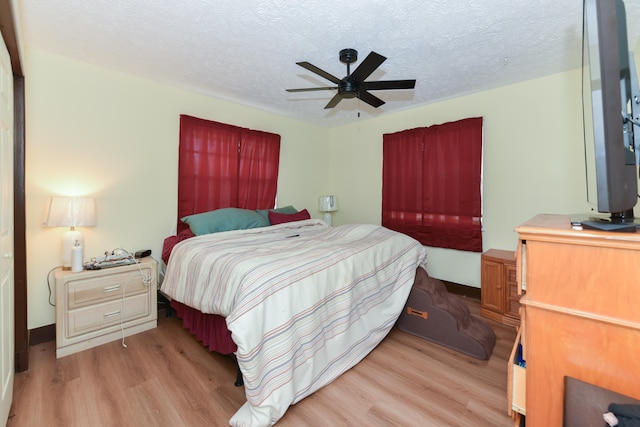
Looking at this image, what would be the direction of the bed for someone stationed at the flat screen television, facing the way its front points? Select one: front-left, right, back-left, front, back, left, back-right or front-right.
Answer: front

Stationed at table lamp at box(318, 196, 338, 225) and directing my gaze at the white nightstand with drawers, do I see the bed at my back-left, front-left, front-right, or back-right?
front-left

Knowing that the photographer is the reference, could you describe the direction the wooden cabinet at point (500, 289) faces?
facing the viewer and to the left of the viewer

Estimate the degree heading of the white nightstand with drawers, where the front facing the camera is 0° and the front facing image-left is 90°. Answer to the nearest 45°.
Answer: approximately 315°

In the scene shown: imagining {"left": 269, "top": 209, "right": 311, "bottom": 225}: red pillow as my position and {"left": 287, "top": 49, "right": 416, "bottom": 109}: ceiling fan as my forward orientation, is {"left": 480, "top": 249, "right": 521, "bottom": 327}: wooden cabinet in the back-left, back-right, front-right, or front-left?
front-left

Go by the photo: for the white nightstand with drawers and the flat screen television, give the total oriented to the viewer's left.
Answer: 1

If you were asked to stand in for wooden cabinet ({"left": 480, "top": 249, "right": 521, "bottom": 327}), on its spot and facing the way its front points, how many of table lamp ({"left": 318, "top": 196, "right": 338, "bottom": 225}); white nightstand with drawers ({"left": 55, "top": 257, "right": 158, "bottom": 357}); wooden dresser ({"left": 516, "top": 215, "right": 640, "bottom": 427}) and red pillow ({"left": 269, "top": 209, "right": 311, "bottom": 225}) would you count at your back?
0

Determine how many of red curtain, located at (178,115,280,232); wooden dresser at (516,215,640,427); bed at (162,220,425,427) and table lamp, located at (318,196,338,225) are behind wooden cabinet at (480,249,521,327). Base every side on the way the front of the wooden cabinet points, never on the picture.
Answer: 0

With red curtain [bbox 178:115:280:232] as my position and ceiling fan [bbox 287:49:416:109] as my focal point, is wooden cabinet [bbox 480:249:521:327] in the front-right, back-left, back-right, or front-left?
front-left

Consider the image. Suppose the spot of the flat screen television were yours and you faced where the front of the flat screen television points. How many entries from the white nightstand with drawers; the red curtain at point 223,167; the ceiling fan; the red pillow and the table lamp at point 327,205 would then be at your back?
0

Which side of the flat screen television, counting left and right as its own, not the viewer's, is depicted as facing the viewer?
left

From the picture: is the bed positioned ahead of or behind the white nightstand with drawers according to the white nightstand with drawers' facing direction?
ahead

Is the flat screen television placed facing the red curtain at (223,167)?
yes

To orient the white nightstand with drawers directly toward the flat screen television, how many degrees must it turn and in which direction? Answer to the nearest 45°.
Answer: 0° — it already faces it

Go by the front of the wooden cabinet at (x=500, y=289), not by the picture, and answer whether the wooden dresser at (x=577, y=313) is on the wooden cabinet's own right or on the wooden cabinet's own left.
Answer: on the wooden cabinet's own left

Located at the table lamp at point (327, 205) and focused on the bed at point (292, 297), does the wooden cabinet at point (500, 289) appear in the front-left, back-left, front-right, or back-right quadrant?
front-left

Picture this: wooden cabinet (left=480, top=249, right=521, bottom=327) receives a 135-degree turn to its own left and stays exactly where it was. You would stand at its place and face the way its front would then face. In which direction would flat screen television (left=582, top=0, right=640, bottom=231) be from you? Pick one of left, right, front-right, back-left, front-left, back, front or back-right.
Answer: right
